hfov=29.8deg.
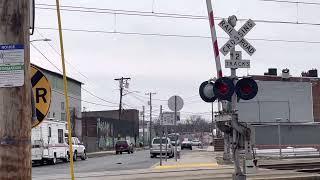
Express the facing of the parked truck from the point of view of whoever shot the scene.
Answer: facing away from the viewer and to the right of the viewer

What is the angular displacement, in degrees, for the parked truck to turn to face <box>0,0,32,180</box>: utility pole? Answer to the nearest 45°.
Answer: approximately 135° to its right
